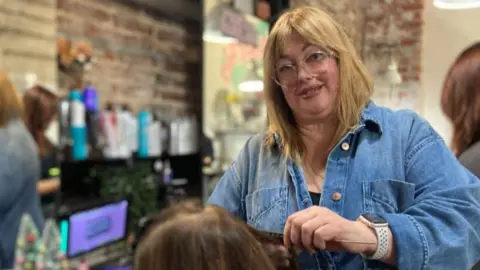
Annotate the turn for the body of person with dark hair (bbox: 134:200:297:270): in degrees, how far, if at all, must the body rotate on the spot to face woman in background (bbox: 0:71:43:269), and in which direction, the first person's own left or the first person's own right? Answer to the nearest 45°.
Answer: approximately 45° to the first person's own left

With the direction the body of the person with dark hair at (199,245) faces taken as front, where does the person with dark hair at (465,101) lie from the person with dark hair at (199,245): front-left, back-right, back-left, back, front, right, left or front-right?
front-right

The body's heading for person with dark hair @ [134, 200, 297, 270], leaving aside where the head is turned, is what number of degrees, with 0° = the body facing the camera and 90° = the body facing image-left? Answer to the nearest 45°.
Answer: approximately 180°

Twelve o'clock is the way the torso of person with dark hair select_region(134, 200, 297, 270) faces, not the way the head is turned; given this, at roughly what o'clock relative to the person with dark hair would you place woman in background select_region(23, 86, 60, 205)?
The woman in background is roughly at 11 o'clock from the person with dark hair.

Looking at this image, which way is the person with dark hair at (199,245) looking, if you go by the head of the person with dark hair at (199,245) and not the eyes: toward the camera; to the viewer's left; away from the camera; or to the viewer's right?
away from the camera

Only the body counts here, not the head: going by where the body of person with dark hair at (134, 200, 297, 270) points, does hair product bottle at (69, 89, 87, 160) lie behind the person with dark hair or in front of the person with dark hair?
in front
